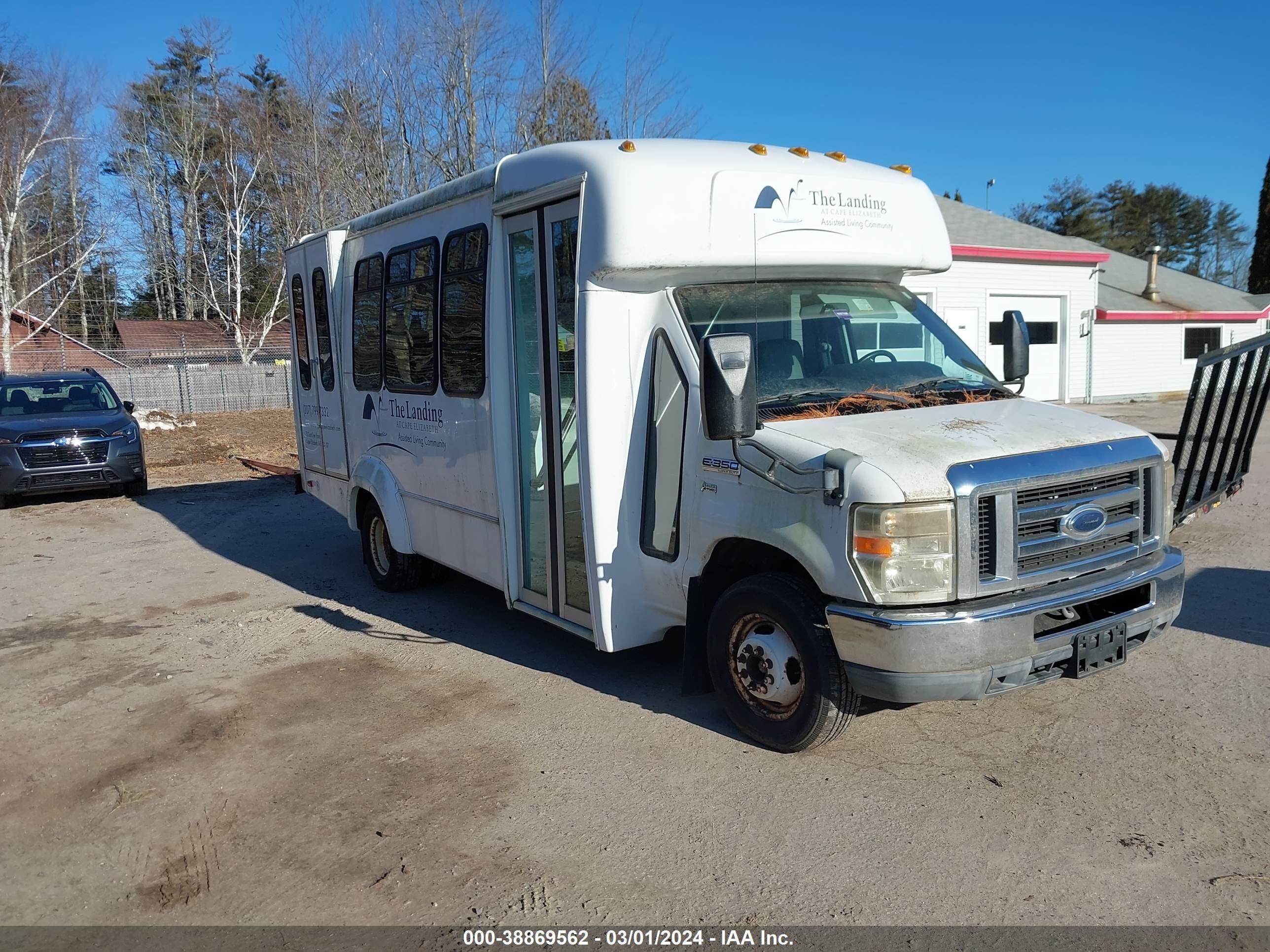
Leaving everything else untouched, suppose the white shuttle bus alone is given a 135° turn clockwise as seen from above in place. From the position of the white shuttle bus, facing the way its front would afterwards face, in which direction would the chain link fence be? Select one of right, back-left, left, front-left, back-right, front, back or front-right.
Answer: front-right

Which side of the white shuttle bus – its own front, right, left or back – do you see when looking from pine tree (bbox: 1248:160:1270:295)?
left

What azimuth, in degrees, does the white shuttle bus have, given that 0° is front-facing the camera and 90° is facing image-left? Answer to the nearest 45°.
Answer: approximately 315°

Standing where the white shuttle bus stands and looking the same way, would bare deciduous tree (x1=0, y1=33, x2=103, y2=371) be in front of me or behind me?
behind

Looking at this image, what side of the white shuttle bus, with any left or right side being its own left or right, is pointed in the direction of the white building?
left

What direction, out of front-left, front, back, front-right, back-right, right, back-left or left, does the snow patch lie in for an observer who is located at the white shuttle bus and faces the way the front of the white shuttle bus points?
back

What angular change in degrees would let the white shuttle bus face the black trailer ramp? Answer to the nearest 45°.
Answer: approximately 90° to its left
